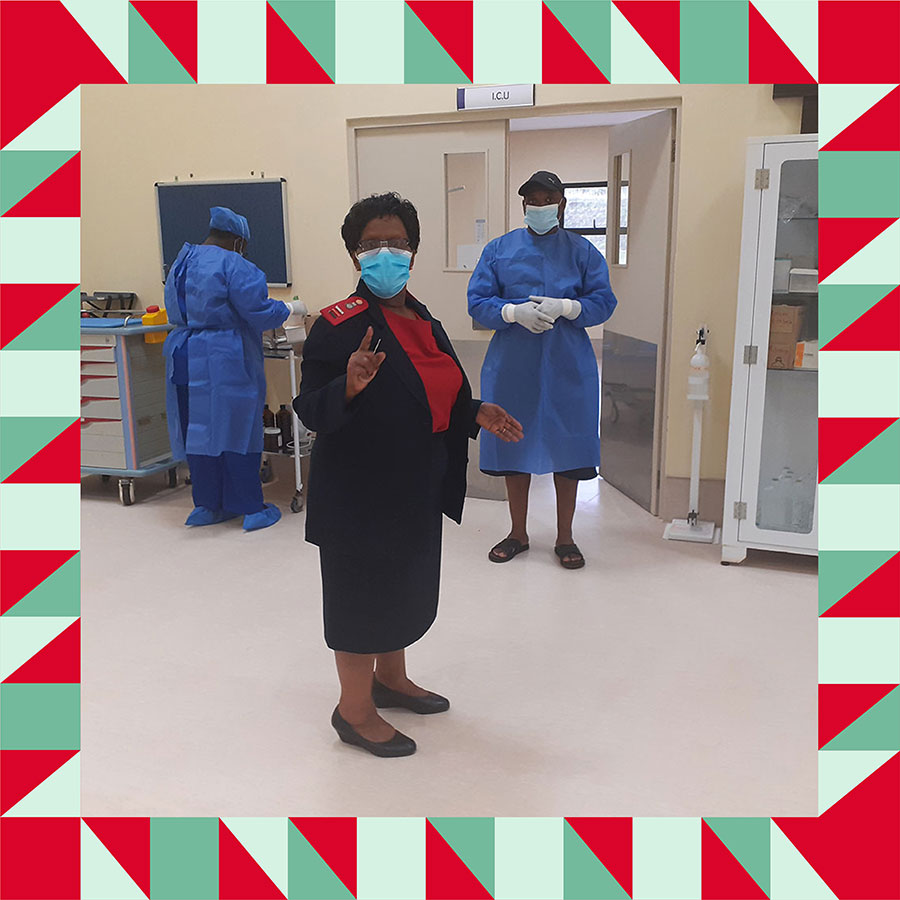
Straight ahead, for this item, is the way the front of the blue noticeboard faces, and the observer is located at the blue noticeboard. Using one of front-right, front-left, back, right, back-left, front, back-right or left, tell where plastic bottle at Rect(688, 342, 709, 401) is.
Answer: front-left

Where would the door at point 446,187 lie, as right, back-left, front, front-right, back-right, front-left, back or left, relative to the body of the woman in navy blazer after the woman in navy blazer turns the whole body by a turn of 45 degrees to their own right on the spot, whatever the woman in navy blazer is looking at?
back

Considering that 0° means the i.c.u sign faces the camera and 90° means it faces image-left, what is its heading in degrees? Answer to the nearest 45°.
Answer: approximately 0°

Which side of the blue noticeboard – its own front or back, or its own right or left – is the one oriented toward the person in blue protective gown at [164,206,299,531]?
front

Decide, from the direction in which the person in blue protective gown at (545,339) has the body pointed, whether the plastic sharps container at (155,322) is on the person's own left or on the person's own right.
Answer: on the person's own right

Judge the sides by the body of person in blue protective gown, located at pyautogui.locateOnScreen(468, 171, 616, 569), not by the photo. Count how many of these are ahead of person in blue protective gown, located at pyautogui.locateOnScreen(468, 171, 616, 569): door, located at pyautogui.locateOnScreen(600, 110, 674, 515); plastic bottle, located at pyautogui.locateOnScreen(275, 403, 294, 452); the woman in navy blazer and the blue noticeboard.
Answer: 1

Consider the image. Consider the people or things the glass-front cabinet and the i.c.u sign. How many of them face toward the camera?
2

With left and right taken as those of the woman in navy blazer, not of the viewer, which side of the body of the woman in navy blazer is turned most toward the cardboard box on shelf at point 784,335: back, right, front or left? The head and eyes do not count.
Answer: left

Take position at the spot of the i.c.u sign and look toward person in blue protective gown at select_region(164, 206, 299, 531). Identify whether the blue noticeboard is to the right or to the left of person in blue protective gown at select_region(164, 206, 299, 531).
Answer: right
